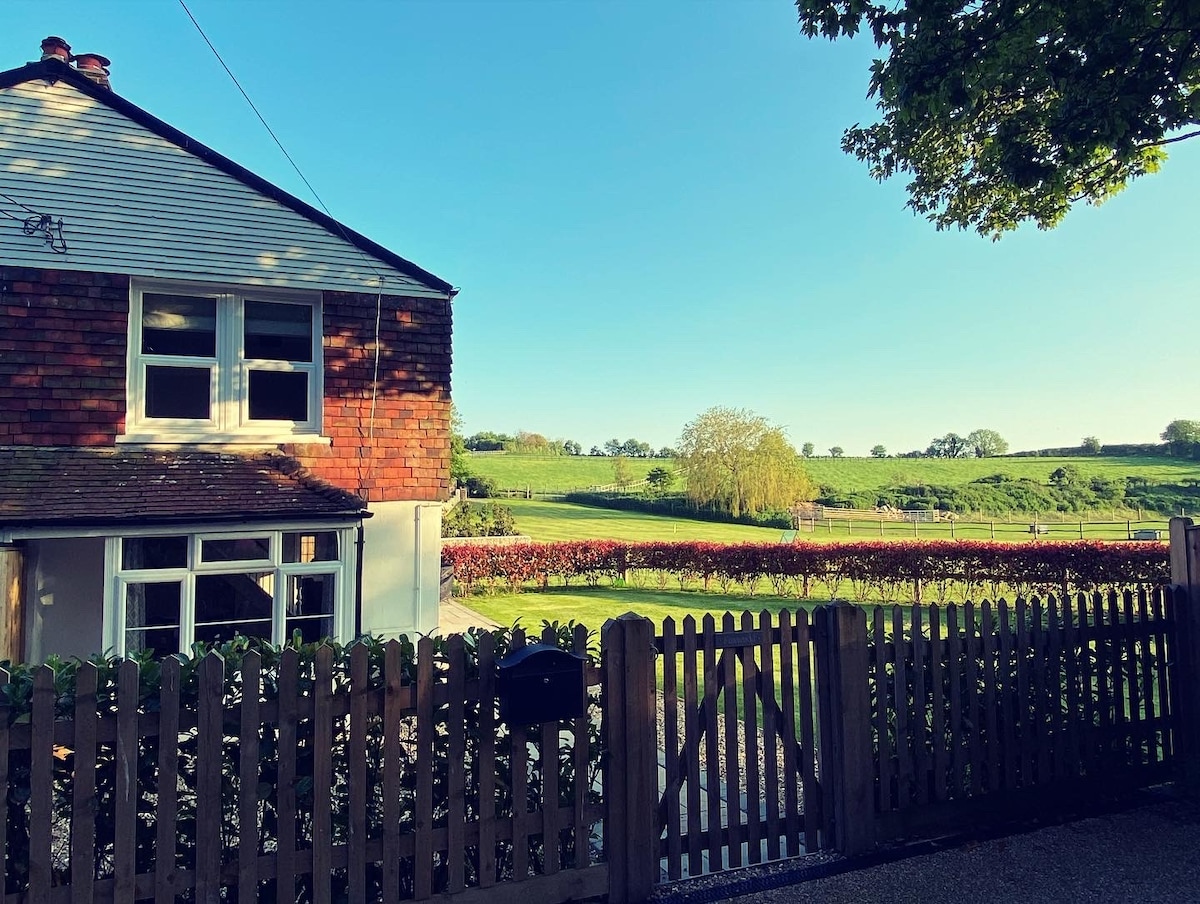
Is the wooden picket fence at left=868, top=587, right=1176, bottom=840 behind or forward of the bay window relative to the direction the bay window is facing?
forward

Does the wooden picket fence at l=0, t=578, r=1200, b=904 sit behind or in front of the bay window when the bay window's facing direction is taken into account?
in front

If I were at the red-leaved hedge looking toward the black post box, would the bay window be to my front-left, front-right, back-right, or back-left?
front-right

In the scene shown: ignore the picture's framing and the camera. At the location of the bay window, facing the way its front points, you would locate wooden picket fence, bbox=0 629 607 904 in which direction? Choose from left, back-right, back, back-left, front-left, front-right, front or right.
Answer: front

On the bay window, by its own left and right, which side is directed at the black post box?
front

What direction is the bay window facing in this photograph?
toward the camera

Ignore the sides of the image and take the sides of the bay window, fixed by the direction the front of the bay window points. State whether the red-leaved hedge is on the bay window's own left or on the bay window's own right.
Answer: on the bay window's own left

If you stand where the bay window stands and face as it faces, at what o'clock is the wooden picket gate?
The wooden picket gate is roughly at 11 o'clock from the bay window.

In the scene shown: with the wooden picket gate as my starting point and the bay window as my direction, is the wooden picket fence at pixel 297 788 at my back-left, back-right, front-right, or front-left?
front-left

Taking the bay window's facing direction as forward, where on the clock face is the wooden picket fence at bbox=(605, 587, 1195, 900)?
The wooden picket fence is roughly at 11 o'clock from the bay window.
